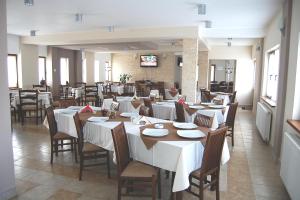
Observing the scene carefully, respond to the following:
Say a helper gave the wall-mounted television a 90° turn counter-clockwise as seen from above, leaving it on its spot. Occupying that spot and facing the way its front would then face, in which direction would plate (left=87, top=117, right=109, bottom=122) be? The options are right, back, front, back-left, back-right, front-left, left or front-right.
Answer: right

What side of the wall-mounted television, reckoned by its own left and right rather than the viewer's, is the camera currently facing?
front

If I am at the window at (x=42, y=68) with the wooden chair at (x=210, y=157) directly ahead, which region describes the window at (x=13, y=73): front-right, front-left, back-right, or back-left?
front-right

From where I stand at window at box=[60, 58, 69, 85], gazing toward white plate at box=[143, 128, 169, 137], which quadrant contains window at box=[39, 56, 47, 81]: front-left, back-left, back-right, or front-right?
front-right

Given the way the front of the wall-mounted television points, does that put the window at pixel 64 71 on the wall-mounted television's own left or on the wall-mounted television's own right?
on the wall-mounted television's own right

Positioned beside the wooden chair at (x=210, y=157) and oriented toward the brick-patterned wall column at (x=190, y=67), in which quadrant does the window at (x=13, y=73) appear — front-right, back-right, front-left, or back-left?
front-left

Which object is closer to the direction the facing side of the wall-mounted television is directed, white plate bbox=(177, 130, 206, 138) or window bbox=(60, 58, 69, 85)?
the white plate

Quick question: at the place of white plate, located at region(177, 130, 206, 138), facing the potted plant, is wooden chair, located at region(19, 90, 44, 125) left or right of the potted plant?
left

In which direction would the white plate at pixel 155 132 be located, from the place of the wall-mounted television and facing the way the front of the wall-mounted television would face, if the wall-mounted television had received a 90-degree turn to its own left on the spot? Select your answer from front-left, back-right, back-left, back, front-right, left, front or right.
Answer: right
